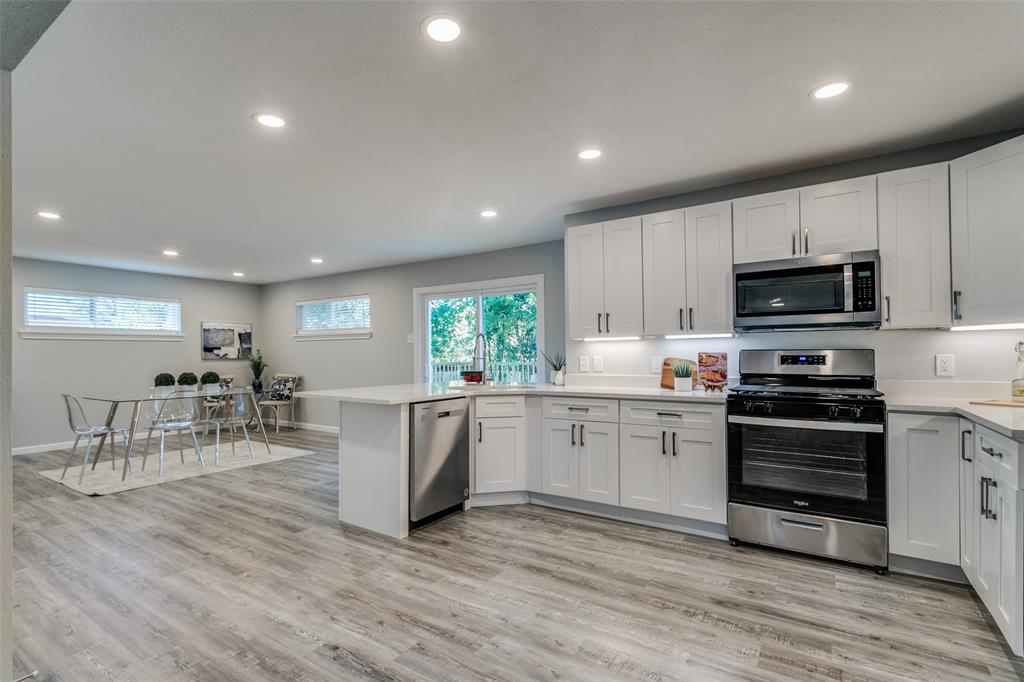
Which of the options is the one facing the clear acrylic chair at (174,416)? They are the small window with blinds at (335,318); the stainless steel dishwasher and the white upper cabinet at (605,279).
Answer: the small window with blinds

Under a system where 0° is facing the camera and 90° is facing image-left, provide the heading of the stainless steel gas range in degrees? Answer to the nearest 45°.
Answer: approximately 0°

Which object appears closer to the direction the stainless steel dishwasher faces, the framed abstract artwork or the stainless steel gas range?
the stainless steel gas range

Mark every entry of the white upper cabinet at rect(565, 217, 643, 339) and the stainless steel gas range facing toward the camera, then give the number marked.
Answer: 2

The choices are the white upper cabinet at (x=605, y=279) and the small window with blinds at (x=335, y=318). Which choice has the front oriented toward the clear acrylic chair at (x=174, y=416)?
the small window with blinds

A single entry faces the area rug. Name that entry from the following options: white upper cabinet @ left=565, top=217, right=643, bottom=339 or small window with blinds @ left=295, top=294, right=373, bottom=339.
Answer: the small window with blinds

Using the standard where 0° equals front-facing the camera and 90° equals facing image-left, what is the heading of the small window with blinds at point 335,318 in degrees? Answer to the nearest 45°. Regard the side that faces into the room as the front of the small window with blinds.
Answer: approximately 45°

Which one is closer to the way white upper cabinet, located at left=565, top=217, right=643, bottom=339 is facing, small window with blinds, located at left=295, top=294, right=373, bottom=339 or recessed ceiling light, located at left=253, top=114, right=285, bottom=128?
the recessed ceiling light

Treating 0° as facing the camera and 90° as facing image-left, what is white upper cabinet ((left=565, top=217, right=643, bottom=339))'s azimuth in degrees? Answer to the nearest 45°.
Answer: approximately 0°

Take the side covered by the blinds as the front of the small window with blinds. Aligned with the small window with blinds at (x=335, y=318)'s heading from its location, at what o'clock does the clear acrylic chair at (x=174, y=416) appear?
The clear acrylic chair is roughly at 12 o'clock from the small window with blinds.
